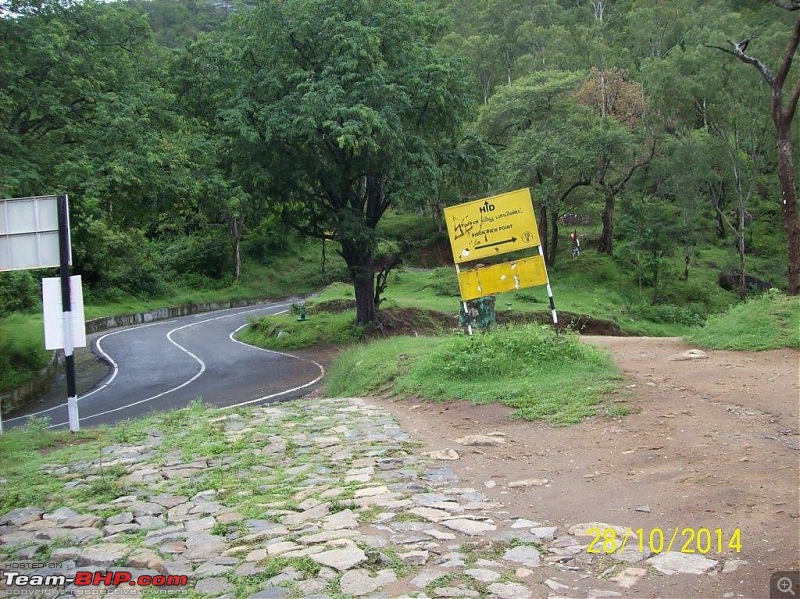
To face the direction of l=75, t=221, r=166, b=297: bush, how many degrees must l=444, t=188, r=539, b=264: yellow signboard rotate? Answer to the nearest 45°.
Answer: approximately 135° to its right

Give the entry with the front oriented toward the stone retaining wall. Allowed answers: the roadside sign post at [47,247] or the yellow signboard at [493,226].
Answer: the roadside sign post

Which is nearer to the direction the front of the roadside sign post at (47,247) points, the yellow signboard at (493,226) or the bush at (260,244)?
the bush

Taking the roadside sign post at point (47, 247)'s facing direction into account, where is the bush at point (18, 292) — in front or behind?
in front

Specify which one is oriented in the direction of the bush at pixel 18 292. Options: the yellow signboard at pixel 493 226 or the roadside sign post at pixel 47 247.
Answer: the roadside sign post

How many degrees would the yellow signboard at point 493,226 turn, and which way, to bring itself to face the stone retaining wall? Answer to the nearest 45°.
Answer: approximately 135° to its right

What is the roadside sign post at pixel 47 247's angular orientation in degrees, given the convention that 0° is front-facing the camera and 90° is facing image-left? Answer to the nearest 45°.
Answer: approximately 180°

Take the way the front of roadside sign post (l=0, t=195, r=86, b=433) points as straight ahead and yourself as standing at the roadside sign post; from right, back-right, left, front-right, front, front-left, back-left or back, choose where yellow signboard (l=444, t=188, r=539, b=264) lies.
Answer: right
